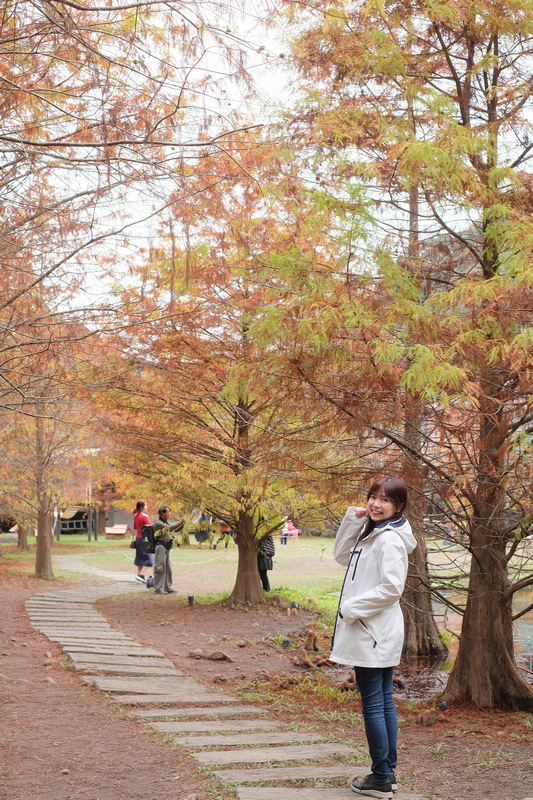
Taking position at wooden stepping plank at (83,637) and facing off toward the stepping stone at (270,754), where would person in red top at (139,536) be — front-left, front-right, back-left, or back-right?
back-left
